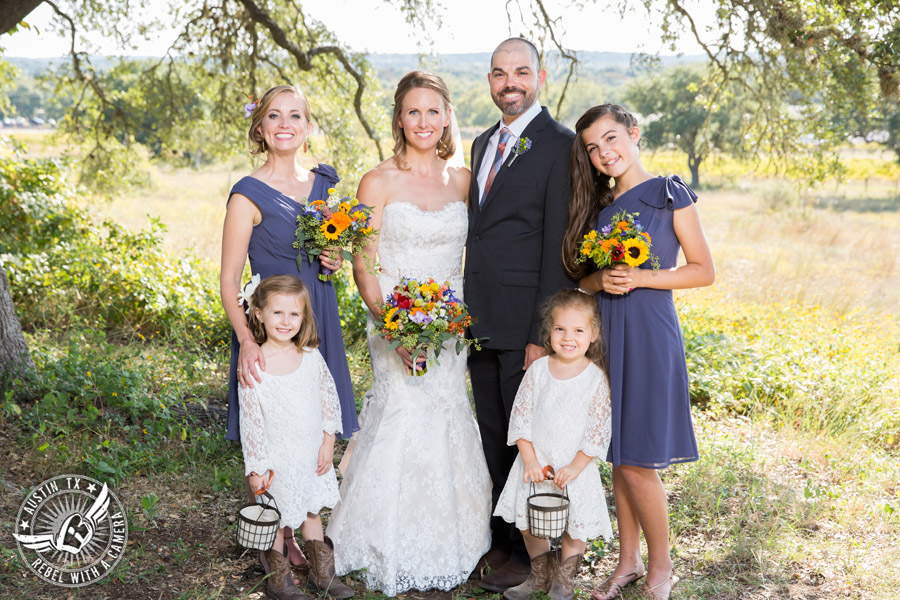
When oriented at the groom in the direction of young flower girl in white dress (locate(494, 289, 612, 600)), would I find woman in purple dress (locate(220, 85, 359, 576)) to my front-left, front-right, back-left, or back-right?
back-right

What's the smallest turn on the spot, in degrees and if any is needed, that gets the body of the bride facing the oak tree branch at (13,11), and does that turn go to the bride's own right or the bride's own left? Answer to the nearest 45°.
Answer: approximately 135° to the bride's own right

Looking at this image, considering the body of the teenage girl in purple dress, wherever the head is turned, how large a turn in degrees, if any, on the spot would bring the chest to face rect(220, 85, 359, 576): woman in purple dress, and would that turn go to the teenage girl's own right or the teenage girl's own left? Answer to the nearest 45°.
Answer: approximately 45° to the teenage girl's own right

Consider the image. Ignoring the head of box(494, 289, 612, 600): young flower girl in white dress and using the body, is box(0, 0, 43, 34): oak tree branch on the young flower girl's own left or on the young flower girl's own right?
on the young flower girl's own right

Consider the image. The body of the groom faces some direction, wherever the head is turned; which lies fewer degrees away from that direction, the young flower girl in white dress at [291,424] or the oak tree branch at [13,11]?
the young flower girl in white dress

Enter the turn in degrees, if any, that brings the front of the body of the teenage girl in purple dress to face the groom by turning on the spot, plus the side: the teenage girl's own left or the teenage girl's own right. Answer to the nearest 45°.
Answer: approximately 45° to the teenage girl's own right

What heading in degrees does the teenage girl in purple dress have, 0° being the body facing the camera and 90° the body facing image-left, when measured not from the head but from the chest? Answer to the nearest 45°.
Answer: approximately 45°

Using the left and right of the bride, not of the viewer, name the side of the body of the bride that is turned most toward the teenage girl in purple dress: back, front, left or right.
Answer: left

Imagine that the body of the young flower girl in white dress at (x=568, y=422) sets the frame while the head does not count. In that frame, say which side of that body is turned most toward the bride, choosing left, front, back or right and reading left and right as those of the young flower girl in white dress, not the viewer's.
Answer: right

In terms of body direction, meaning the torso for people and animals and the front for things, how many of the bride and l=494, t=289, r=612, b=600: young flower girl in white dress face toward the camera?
2

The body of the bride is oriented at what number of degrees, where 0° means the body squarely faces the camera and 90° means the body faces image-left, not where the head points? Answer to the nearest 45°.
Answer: approximately 0°

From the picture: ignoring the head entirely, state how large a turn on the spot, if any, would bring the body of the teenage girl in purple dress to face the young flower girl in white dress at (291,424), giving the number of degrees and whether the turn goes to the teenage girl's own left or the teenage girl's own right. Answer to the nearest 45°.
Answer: approximately 45° to the teenage girl's own right
